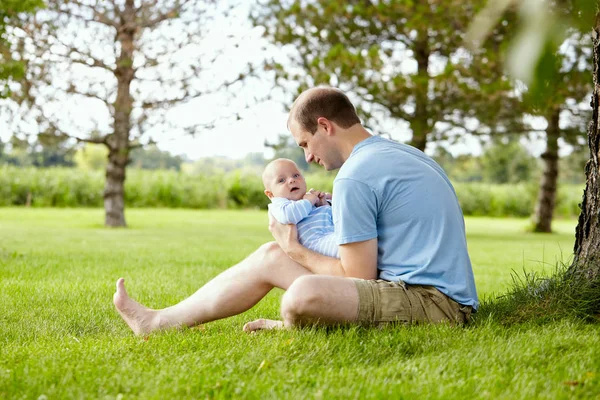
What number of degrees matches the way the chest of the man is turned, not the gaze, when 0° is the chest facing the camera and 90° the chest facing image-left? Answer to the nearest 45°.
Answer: approximately 90°

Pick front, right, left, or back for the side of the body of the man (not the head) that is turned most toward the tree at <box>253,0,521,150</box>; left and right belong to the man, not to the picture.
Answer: right

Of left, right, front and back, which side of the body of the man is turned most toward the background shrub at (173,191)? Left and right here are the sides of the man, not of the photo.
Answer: right

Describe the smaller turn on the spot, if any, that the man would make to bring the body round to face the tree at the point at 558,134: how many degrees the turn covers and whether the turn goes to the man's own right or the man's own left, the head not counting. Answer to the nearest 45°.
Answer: approximately 135° to the man's own right

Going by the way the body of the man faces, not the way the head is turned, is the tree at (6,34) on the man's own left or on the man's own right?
on the man's own right

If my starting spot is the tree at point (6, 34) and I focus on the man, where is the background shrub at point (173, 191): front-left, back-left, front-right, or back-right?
back-left

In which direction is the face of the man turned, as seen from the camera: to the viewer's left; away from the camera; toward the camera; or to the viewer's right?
to the viewer's left
